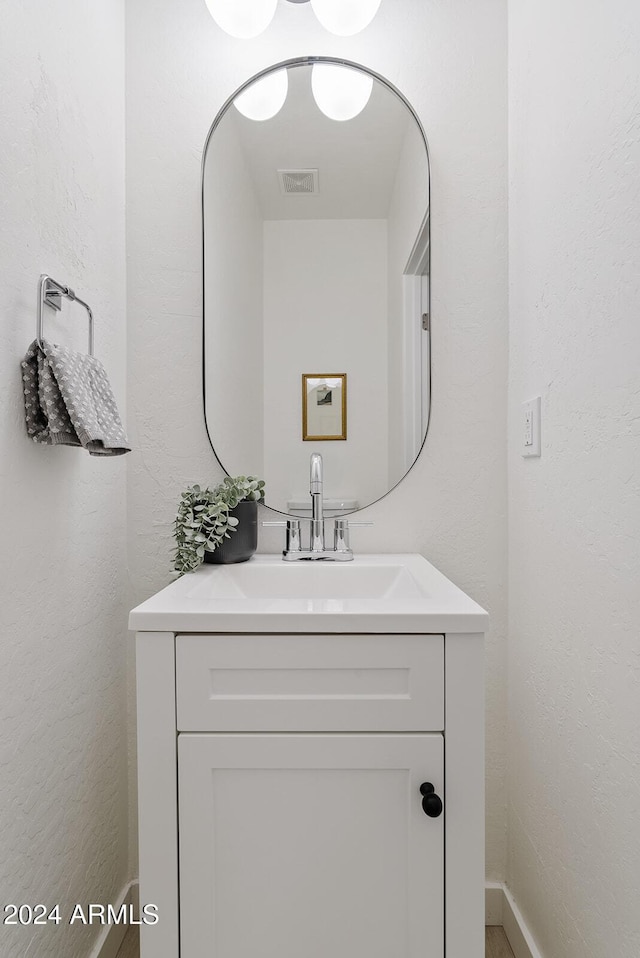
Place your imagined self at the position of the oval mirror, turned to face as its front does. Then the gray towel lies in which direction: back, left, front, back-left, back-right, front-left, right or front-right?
front-right

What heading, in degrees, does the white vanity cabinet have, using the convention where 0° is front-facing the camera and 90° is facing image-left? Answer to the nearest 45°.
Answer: approximately 0°

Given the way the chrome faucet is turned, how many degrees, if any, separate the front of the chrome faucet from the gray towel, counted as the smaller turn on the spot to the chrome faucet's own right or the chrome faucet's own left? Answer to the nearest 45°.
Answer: approximately 45° to the chrome faucet's own right

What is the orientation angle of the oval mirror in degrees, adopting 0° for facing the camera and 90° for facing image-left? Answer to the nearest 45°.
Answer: approximately 0°
